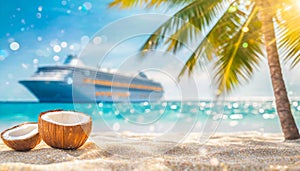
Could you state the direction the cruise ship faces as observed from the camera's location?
facing the viewer and to the left of the viewer

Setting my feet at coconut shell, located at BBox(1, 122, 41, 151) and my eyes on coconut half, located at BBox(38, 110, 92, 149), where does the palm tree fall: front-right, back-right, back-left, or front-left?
front-left

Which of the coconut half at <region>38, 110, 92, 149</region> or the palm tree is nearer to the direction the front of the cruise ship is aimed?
the coconut half

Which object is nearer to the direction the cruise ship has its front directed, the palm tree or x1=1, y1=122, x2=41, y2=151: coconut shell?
the coconut shell
